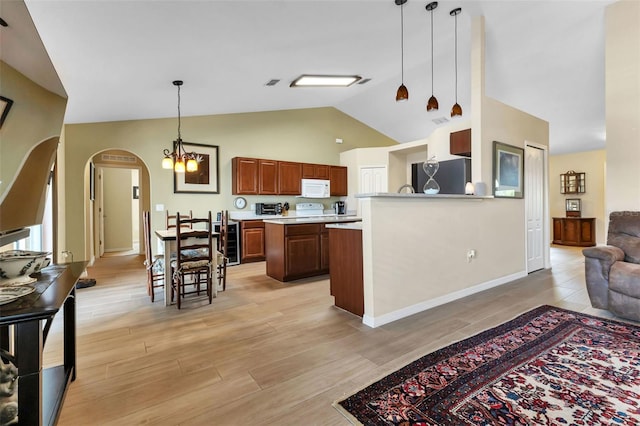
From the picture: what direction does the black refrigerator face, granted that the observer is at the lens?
facing the viewer and to the left of the viewer

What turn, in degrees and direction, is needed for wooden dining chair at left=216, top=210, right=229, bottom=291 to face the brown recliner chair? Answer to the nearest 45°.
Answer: approximately 135° to its left

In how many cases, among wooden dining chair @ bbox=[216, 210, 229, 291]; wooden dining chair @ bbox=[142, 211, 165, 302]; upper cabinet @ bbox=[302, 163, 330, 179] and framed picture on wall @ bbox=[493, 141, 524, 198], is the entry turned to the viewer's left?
1

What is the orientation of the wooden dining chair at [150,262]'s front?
to the viewer's right

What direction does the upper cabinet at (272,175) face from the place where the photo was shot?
facing the viewer and to the right of the viewer

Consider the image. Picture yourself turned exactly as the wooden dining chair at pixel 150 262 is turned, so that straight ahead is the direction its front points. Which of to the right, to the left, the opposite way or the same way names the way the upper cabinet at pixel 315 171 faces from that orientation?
to the right

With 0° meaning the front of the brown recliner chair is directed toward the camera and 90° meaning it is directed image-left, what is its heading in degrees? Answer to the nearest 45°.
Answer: approximately 45°

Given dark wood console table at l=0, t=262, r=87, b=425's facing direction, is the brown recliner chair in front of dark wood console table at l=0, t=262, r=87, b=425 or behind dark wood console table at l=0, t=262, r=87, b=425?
in front

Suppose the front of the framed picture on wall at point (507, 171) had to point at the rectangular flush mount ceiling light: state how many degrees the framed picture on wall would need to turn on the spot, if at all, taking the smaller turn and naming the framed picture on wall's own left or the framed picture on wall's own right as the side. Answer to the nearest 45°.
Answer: approximately 135° to the framed picture on wall's own right

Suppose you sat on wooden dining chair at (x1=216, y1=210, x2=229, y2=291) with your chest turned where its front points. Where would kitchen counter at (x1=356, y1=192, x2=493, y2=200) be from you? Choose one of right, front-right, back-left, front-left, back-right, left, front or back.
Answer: back-left

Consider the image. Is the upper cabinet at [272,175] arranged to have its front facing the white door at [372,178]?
no

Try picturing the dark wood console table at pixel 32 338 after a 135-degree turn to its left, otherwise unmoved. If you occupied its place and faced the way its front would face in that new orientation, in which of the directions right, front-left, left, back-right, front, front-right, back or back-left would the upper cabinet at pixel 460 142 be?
back-right

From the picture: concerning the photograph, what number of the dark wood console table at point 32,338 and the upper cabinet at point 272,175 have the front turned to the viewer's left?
0

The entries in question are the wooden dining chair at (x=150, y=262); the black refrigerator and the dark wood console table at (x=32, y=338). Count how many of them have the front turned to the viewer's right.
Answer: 2

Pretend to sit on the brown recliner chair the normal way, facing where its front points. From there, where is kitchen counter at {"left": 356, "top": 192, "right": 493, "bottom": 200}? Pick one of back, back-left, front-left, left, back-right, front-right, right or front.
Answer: front

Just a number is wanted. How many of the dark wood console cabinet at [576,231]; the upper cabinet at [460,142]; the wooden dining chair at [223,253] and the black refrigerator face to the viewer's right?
0

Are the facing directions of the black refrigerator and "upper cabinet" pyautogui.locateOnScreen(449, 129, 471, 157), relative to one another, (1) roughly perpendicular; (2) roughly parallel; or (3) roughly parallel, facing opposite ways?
roughly parallel

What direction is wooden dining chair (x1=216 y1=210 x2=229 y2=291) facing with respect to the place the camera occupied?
facing to the left of the viewer

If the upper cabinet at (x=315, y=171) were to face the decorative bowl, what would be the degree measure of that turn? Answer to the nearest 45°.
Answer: approximately 45° to its right
